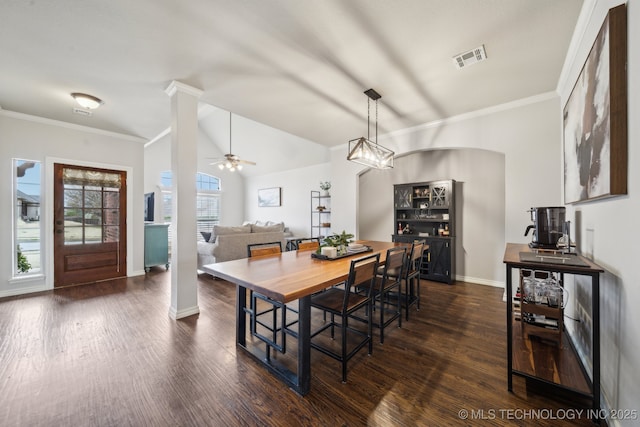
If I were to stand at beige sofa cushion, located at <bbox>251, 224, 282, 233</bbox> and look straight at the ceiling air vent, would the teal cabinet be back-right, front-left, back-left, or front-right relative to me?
back-right

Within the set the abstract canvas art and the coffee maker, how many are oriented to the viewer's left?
2

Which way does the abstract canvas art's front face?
to the viewer's left

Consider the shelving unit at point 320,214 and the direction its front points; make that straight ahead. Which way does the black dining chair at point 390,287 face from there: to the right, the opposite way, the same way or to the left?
to the right

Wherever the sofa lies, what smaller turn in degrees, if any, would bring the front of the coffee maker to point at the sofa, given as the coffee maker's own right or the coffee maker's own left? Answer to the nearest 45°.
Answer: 0° — it already faces it

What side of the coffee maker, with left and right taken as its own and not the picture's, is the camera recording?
left

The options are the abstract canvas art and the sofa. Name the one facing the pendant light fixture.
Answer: the abstract canvas art

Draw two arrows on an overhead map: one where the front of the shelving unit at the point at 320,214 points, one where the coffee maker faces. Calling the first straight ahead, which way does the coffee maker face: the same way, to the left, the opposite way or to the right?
to the right

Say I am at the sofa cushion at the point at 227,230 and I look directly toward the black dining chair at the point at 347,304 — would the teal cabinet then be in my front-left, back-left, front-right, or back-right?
back-right

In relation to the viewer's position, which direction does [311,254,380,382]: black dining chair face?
facing away from the viewer and to the left of the viewer
